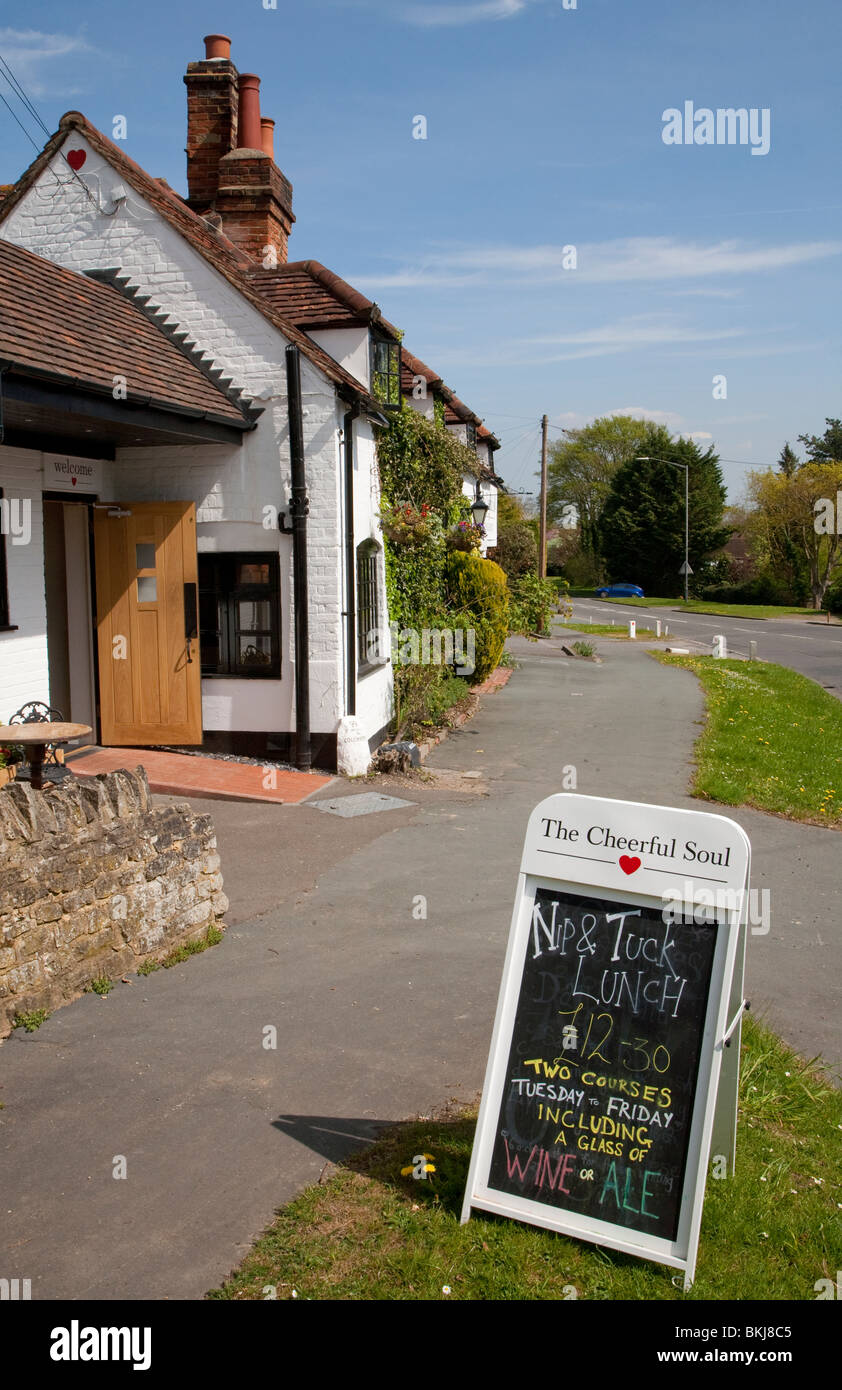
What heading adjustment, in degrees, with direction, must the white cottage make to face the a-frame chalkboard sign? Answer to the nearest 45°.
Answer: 0° — it already faces it
